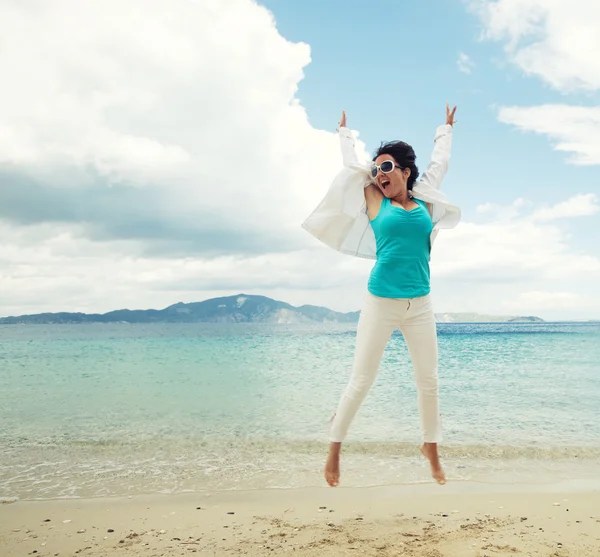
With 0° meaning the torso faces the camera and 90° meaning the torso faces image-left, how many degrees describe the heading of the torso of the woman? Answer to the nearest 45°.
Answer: approximately 0°

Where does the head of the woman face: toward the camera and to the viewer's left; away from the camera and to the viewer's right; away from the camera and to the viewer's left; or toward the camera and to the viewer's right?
toward the camera and to the viewer's left
